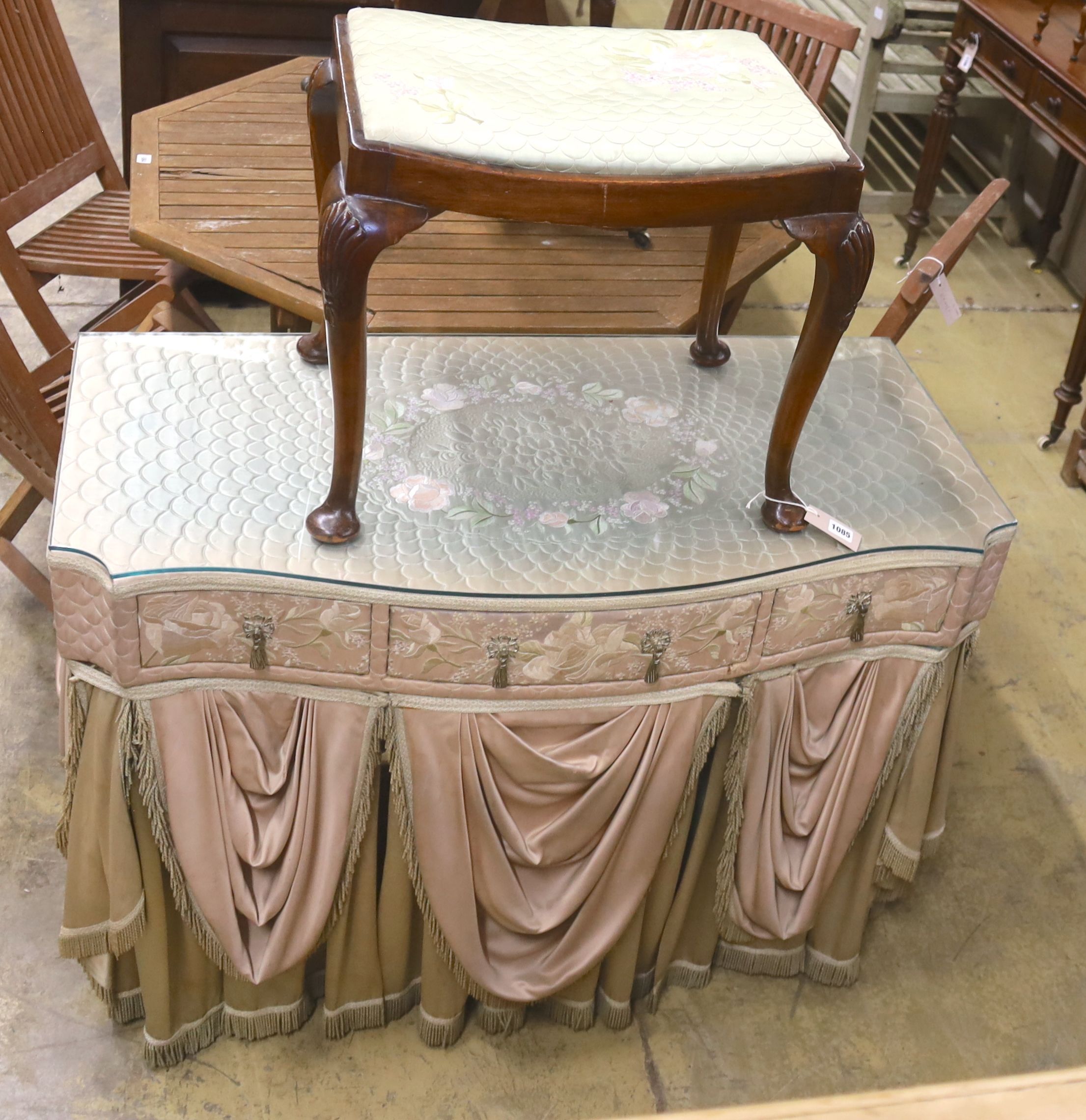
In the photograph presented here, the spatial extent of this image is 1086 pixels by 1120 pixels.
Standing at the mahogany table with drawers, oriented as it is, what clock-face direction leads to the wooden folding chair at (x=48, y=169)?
The wooden folding chair is roughly at 12 o'clock from the mahogany table with drawers.

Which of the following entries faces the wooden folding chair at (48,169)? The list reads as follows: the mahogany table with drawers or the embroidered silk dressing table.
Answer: the mahogany table with drawers

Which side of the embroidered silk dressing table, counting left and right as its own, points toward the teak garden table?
back

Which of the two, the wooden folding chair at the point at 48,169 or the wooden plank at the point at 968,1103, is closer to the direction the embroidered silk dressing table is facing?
the wooden plank

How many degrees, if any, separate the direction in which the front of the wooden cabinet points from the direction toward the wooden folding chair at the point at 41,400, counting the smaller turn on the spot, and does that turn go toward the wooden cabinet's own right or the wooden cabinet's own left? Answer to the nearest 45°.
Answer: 0° — it already faces it

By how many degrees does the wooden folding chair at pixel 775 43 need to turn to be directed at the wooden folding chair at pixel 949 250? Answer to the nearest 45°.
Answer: approximately 45° to its left

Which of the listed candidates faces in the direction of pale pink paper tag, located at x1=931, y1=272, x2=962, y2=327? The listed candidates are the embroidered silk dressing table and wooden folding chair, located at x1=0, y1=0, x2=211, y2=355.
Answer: the wooden folding chair

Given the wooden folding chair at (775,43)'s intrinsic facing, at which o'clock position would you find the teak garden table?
The teak garden table is roughly at 12 o'clock from the wooden folding chair.

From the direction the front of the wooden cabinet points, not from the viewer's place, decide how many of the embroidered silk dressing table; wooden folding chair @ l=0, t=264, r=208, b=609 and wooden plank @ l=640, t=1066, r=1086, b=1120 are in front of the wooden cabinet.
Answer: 3

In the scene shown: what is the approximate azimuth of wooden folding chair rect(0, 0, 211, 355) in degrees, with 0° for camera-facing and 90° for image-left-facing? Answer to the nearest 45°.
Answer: approximately 315°
